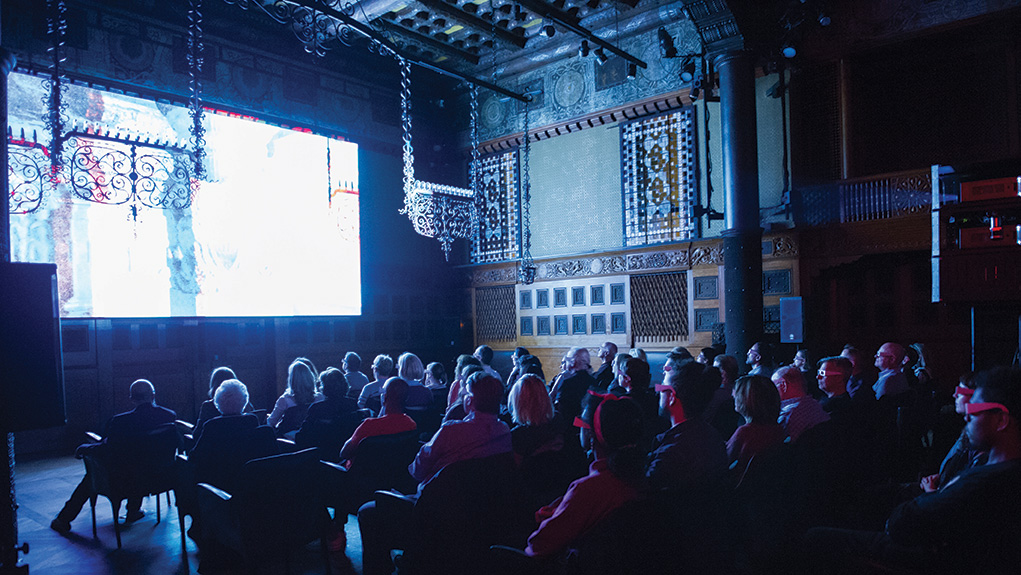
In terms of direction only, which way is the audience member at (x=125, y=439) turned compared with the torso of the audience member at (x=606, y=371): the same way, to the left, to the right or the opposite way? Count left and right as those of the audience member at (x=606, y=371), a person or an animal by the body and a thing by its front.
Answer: the same way

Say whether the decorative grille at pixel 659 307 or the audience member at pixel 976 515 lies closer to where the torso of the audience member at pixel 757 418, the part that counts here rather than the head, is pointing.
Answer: the decorative grille

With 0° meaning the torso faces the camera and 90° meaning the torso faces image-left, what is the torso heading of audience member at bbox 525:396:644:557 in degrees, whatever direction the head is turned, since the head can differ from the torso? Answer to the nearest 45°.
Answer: approximately 135°

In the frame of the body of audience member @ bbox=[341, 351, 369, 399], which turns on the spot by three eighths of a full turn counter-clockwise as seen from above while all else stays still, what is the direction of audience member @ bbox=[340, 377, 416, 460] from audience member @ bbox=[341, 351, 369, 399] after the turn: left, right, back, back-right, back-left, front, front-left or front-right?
front

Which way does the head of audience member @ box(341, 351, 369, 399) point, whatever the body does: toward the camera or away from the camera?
away from the camera

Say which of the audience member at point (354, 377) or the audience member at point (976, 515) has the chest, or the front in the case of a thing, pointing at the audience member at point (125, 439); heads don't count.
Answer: the audience member at point (976, 515)

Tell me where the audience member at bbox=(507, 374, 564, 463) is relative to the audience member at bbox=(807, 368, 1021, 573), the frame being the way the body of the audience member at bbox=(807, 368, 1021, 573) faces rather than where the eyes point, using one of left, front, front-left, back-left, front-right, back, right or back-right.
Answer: front

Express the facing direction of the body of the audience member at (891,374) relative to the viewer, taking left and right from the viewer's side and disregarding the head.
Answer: facing to the left of the viewer

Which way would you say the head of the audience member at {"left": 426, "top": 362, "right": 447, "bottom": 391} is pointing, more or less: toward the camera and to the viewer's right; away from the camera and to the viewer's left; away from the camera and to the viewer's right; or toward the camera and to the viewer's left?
away from the camera and to the viewer's left

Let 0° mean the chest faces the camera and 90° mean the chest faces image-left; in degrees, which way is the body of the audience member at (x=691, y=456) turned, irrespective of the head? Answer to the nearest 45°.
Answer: approximately 135°

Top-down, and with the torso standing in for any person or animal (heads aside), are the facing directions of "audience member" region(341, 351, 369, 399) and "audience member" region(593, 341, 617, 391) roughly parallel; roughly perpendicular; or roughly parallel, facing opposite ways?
roughly parallel

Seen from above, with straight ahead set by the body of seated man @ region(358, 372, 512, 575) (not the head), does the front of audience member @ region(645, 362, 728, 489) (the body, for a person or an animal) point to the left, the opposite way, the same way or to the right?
the same way

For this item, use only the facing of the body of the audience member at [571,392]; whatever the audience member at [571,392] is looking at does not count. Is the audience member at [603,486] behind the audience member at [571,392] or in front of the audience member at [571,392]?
behind

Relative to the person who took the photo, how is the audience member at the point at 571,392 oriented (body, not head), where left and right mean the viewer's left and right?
facing away from the viewer and to the left of the viewer

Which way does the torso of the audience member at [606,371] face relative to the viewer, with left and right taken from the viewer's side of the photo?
facing to the left of the viewer

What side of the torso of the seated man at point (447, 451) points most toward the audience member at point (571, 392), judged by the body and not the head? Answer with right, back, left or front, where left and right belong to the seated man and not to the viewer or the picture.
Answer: right

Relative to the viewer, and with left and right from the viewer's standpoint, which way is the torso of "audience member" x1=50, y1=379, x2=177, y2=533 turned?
facing away from the viewer and to the left of the viewer

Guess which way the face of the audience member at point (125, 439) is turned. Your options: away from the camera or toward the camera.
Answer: away from the camera

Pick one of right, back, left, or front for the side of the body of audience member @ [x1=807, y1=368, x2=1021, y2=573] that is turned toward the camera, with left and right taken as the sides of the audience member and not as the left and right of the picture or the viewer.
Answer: left

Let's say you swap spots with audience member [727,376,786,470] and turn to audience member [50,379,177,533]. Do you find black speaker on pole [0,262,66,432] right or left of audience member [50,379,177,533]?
left

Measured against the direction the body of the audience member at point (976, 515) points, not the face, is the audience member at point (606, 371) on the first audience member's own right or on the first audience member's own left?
on the first audience member's own right

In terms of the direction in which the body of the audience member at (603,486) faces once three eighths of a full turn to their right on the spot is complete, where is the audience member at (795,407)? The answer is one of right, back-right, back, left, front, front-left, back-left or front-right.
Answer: front-left

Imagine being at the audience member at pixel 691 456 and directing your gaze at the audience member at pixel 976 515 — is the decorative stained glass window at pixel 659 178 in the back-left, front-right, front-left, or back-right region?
back-left
